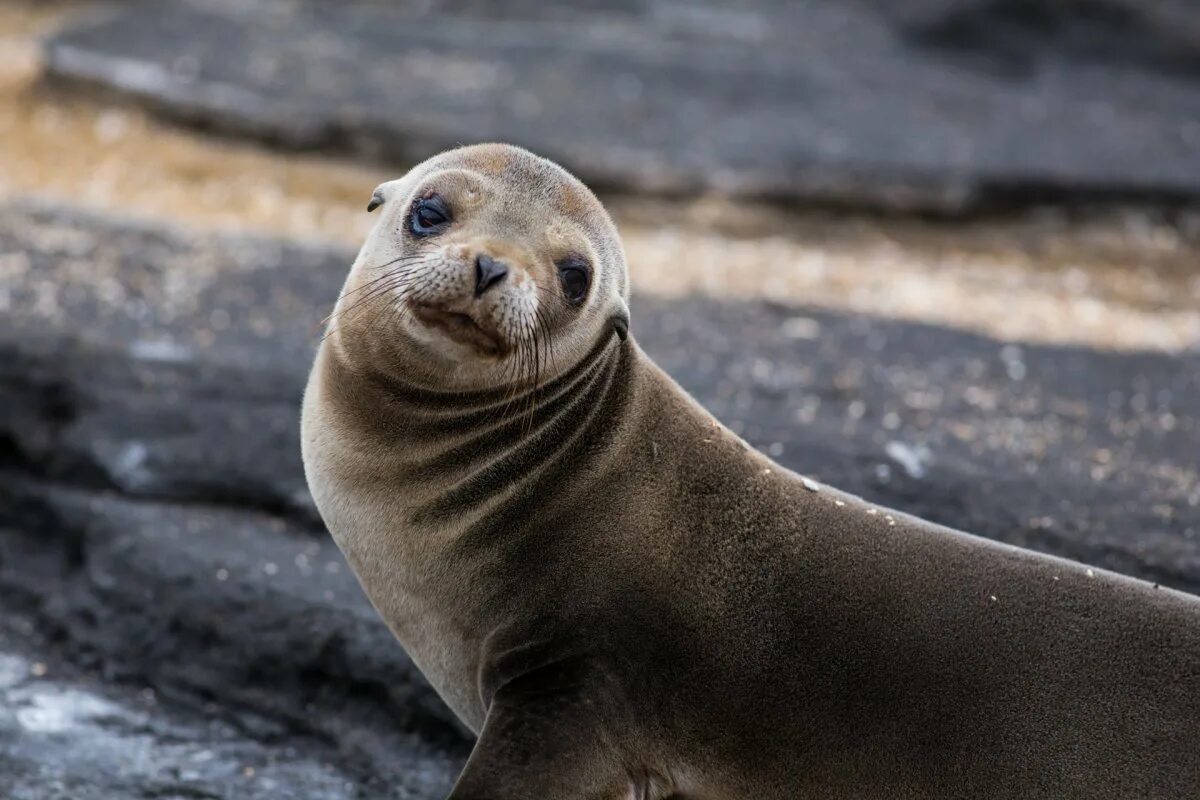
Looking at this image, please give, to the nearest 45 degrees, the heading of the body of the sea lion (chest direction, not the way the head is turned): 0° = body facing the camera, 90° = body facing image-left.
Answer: approximately 90°
